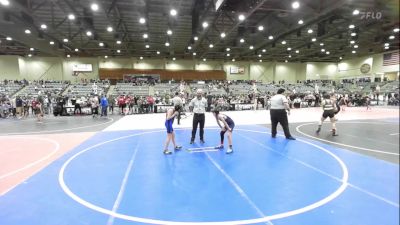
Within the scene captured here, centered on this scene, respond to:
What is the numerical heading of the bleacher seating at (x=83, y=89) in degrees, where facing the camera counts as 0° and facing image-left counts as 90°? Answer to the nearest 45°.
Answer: approximately 0°

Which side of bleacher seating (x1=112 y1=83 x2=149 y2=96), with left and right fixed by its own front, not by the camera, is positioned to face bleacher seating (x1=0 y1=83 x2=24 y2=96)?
right

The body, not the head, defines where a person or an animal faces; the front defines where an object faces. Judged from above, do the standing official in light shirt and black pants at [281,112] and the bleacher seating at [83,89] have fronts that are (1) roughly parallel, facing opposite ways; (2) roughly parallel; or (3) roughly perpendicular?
roughly perpendicular

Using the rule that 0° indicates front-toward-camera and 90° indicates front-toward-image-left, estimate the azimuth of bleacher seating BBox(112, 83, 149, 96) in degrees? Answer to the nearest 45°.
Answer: approximately 0°

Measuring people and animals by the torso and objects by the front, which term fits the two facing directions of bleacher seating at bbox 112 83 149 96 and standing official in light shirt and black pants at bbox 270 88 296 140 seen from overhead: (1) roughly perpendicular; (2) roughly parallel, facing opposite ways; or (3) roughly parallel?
roughly perpendicular

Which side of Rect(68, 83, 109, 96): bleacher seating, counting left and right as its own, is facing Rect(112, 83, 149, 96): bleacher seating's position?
left

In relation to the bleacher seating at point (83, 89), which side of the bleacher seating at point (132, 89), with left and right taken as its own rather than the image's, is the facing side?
right

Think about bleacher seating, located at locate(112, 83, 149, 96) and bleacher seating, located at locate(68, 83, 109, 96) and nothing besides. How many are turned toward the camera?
2

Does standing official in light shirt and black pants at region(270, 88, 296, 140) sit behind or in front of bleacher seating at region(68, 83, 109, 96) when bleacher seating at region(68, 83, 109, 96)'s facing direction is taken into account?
in front
